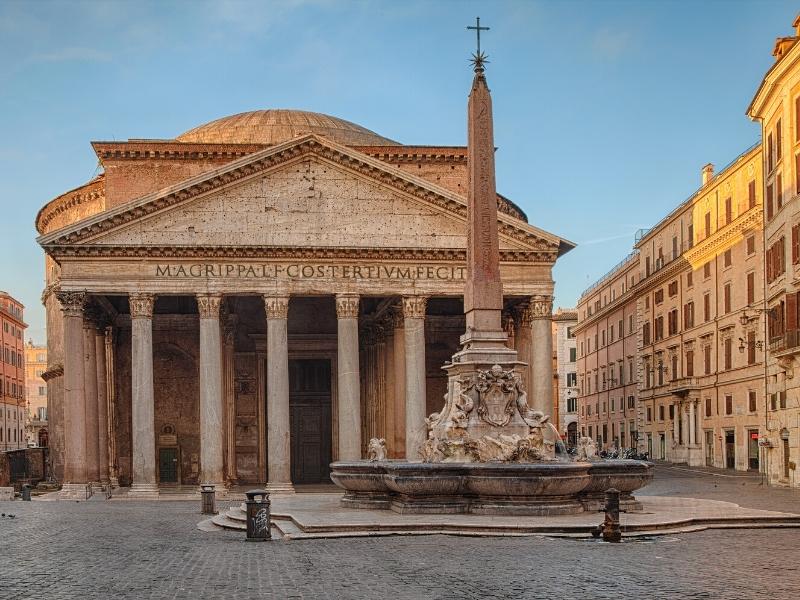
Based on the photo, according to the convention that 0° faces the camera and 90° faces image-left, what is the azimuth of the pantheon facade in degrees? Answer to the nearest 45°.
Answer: approximately 0°

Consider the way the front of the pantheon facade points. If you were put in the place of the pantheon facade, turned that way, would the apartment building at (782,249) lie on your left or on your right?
on your left

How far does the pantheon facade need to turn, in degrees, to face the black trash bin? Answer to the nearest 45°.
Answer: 0° — it already faces it

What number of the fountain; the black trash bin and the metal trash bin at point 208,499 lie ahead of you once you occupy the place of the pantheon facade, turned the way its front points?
3

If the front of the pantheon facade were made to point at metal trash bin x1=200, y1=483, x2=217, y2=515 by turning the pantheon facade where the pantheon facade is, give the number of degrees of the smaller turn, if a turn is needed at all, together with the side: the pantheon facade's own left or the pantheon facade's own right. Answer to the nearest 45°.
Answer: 0° — it already faces it

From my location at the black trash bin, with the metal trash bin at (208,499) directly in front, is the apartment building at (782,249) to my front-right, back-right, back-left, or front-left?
front-right

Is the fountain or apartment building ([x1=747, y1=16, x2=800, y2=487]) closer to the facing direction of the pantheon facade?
the fountain

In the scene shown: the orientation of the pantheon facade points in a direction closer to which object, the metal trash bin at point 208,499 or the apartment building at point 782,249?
the metal trash bin

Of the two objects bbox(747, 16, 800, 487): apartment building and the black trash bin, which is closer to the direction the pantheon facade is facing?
the black trash bin

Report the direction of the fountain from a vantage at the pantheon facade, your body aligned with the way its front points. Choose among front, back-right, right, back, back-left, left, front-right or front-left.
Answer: front
